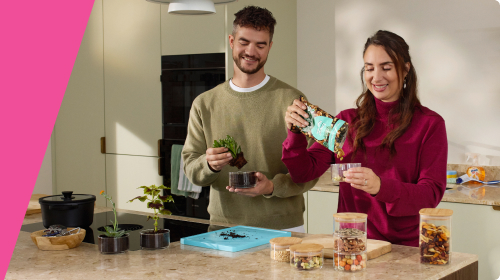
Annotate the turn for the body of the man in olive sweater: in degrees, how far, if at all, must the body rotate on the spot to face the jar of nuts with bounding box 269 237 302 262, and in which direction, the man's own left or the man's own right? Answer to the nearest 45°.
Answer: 0° — they already face it

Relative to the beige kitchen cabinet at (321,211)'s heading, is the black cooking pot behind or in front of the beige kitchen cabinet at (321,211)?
in front

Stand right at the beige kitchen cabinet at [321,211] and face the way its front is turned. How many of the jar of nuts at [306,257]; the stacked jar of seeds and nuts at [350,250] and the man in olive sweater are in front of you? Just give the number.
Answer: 3

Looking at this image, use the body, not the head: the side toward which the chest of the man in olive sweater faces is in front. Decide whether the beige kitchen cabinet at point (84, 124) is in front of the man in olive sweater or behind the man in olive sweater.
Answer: behind

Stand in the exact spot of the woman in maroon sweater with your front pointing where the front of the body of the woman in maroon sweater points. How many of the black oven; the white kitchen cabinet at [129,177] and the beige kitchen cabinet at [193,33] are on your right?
3

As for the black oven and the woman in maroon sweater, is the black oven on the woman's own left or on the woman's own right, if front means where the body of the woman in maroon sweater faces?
on the woman's own right

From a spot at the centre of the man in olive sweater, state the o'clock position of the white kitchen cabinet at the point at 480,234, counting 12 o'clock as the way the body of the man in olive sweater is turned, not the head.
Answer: The white kitchen cabinet is roughly at 8 o'clock from the man in olive sweater.

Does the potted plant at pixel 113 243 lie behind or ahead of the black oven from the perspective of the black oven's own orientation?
ahead

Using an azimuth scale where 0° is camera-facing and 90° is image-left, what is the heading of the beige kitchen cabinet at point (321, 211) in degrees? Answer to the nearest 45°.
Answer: approximately 0°

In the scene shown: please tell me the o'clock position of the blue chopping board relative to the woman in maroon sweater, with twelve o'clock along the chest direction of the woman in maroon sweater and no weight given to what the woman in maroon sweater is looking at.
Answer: The blue chopping board is roughly at 1 o'clock from the woman in maroon sweater.
